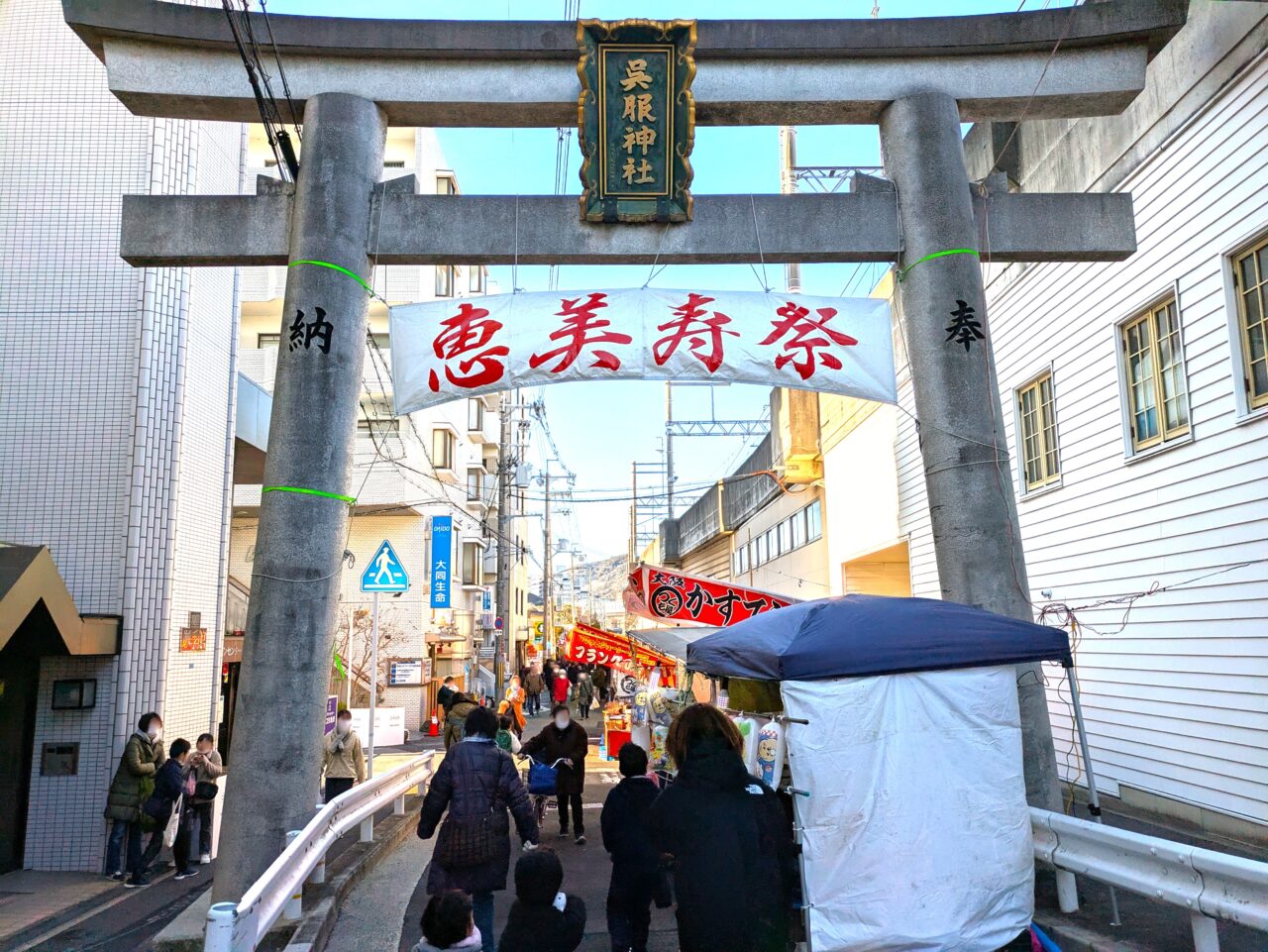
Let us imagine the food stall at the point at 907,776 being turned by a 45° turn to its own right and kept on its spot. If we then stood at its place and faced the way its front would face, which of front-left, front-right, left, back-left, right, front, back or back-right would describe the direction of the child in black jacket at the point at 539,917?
left

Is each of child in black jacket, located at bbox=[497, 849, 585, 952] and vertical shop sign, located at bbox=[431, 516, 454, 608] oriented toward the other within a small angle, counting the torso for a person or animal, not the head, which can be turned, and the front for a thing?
yes

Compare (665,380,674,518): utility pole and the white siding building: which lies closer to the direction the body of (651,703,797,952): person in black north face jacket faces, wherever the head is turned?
the utility pole

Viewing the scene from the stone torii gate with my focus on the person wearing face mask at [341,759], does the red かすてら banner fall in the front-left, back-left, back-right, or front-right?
front-right

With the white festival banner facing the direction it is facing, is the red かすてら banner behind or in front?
behind

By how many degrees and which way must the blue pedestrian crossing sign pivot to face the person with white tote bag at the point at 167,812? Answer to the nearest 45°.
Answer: approximately 45° to its right

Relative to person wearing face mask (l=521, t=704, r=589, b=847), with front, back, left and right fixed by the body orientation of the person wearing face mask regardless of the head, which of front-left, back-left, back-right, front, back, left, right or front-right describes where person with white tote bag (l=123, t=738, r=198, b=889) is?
right

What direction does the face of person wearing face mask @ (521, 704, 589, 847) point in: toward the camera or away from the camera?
toward the camera

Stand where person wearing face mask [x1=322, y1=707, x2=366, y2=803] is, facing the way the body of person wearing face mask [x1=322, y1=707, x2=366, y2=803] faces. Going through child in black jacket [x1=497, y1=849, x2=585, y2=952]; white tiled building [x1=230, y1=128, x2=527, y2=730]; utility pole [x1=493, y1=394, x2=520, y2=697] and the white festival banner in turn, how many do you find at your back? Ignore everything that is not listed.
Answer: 2

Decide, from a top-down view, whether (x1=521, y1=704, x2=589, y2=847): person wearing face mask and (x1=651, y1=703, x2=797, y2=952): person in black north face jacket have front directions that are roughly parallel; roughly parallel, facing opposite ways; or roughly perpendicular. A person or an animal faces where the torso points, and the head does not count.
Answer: roughly parallel, facing opposite ways

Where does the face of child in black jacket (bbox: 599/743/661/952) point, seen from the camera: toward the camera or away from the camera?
away from the camera

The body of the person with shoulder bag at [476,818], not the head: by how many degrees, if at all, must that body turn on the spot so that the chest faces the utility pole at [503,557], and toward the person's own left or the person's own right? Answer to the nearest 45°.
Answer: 0° — they already face it

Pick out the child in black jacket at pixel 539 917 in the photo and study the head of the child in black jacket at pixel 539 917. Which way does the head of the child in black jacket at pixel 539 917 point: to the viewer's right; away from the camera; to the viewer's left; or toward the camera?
away from the camera

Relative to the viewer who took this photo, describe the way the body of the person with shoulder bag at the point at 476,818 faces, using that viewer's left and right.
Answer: facing away from the viewer

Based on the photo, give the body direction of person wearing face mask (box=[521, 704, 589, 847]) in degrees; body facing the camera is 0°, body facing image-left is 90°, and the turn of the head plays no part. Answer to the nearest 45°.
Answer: approximately 0°

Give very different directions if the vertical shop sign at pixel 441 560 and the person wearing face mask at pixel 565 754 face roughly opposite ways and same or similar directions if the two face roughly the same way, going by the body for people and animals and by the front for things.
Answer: same or similar directions

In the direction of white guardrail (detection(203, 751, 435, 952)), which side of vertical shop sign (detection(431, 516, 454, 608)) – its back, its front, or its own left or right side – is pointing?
front
